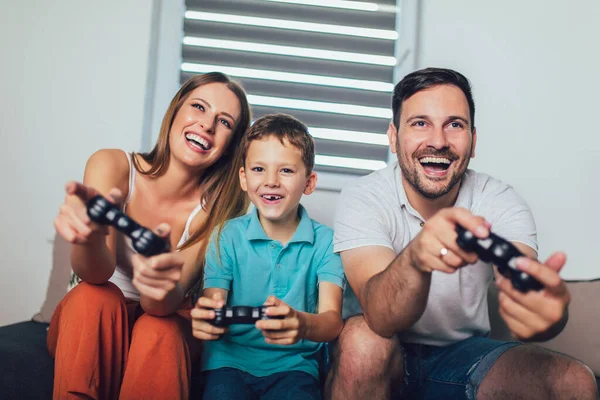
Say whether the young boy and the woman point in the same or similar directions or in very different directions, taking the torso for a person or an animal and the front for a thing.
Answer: same or similar directions

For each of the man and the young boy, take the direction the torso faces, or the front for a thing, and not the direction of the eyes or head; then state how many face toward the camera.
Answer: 2

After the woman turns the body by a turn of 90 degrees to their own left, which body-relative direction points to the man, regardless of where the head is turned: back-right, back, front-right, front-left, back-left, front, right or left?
front

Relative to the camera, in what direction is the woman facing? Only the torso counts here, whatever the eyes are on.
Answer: toward the camera

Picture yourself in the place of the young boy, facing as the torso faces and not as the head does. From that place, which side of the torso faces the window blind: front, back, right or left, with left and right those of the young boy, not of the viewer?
back

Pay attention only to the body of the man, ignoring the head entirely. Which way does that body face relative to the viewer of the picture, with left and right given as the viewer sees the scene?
facing the viewer

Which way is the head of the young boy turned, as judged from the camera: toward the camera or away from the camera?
toward the camera

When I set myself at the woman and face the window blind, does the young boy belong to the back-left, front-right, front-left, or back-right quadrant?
front-right

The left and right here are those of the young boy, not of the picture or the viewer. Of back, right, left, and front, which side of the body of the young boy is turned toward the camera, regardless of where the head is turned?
front

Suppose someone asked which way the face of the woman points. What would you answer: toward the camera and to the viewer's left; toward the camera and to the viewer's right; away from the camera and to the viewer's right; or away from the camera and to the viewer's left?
toward the camera and to the viewer's right

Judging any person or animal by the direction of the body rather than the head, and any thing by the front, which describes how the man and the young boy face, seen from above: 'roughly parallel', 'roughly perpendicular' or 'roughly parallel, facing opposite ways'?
roughly parallel
